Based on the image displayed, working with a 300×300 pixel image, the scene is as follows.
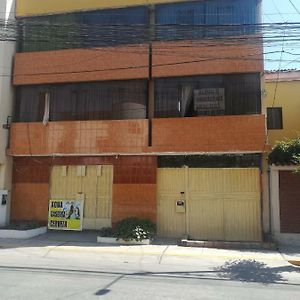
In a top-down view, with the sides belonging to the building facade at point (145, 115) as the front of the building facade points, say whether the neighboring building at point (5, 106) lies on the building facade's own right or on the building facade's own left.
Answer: on the building facade's own right

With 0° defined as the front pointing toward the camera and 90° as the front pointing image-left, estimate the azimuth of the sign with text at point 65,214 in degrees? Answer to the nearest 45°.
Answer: approximately 0°

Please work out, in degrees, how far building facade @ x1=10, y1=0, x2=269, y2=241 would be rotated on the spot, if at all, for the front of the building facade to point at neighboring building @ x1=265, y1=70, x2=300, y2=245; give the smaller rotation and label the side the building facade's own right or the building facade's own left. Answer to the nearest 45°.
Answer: approximately 90° to the building facade's own left

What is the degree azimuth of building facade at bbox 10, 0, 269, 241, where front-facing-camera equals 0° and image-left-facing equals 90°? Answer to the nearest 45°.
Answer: approximately 0°
